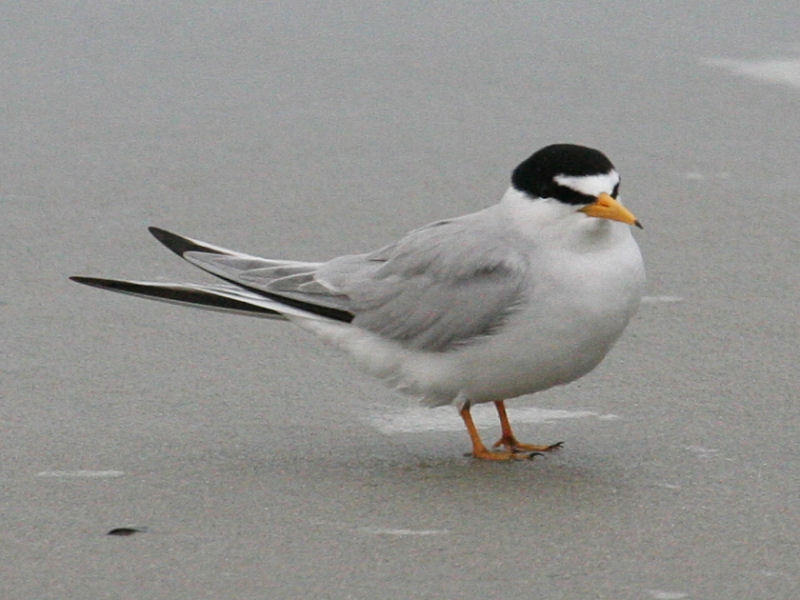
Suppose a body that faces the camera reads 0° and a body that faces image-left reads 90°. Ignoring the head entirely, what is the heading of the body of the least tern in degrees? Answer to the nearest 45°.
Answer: approximately 270°

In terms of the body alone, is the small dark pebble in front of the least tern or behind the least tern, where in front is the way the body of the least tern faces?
behind
